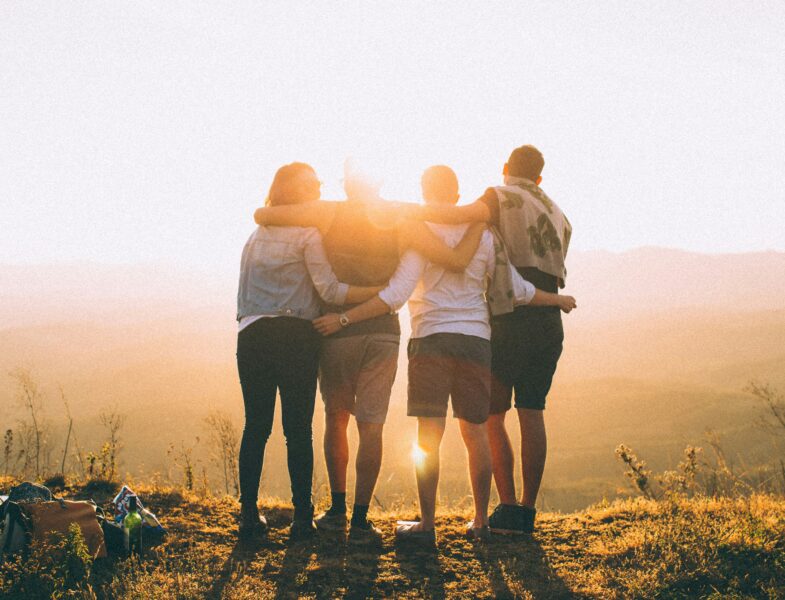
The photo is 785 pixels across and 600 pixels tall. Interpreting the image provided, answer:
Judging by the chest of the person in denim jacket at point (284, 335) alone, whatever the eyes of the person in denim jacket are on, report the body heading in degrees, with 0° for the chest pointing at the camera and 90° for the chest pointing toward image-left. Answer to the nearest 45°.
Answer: approximately 180°

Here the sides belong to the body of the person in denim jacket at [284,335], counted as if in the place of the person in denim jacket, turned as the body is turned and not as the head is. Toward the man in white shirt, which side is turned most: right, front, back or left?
right

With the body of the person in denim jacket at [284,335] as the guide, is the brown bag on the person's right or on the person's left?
on the person's left

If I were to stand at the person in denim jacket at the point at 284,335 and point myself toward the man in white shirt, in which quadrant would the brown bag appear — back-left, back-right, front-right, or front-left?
back-right

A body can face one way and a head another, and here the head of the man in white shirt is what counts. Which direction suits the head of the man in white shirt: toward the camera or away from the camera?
away from the camera
